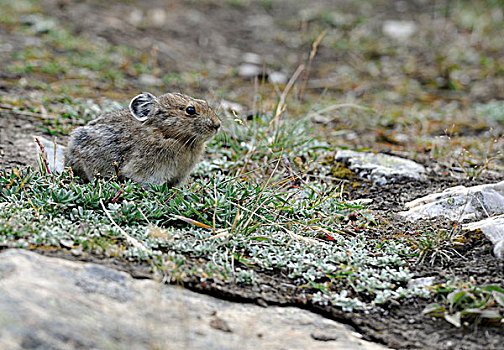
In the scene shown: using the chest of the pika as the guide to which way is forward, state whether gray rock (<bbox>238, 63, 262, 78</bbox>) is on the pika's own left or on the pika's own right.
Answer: on the pika's own left

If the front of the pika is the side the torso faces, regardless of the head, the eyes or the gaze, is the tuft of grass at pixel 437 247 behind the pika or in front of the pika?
in front

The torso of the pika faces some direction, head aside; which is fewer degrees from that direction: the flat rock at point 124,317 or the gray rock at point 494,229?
the gray rock

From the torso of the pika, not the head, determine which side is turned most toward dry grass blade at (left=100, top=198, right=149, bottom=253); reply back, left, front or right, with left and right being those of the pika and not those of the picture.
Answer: right

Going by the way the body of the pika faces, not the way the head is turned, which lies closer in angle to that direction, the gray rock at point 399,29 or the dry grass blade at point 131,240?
the gray rock

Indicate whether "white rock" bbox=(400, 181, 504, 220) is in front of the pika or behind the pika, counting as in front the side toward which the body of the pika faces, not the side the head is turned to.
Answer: in front

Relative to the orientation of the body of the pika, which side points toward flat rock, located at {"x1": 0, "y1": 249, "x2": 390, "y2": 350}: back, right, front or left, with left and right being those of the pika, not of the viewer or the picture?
right

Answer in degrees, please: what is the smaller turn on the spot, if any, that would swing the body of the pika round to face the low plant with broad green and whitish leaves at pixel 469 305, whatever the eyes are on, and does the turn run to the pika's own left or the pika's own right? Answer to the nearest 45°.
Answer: approximately 45° to the pika's own right

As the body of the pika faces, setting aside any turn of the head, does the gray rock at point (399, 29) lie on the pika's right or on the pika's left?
on the pika's left

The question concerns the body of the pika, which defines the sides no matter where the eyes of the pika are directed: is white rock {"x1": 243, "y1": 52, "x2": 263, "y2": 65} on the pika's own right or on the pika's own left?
on the pika's own left

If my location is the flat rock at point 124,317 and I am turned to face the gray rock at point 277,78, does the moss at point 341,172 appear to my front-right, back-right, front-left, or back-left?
front-right

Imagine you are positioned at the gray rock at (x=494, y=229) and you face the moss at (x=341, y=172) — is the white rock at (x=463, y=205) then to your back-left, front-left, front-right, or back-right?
front-right

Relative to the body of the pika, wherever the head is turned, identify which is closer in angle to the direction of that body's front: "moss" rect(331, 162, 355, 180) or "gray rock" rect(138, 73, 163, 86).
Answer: the moss

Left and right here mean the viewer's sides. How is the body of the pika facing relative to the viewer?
facing to the right of the viewer

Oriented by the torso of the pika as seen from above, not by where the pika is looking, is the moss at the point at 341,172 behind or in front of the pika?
in front

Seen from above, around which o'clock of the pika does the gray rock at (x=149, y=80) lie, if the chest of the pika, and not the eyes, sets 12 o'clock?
The gray rock is roughly at 9 o'clock from the pika.
